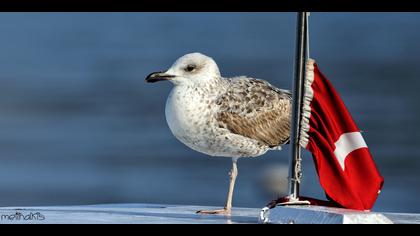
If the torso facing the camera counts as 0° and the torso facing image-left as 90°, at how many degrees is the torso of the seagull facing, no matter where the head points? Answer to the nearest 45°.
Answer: approximately 90°
